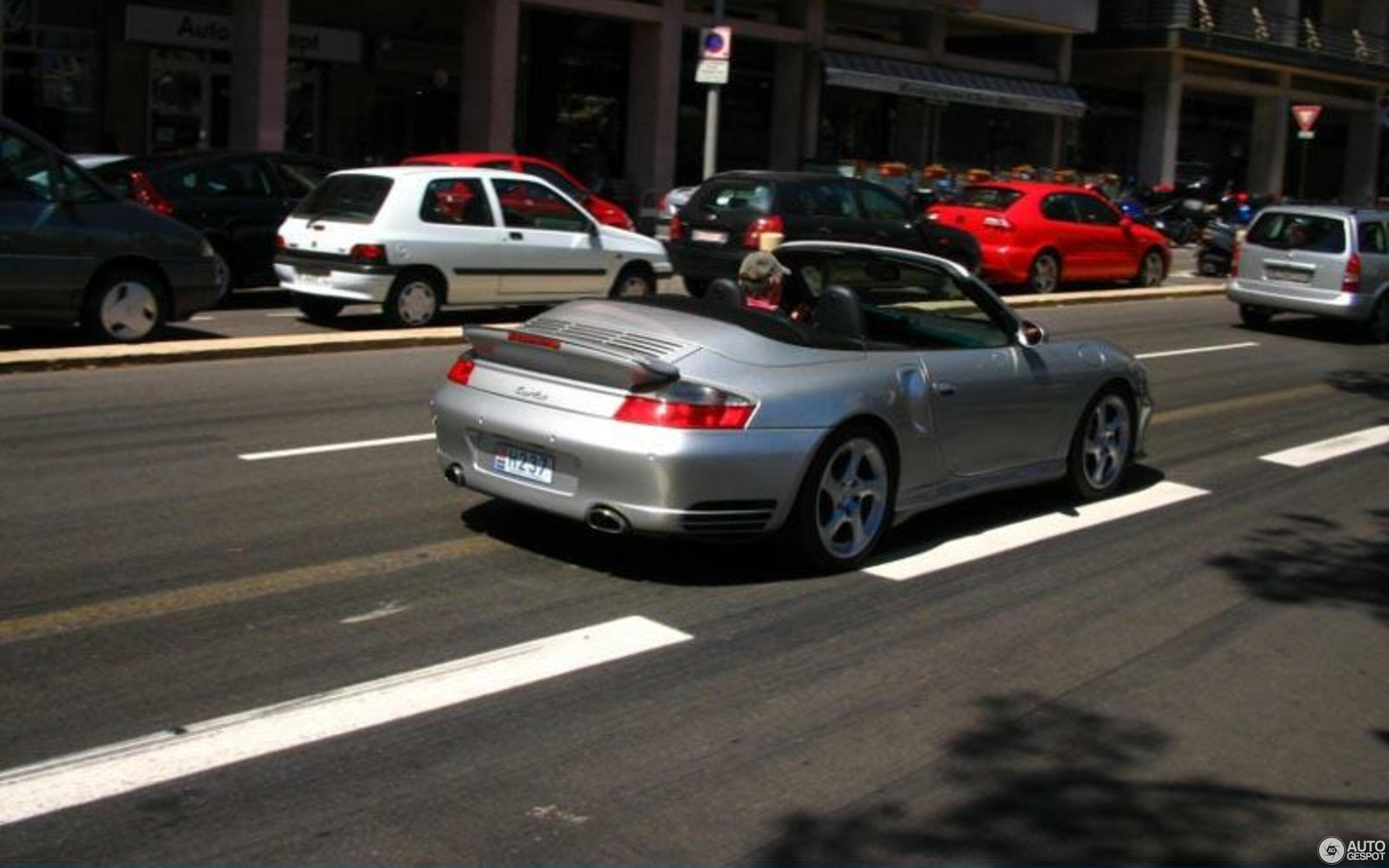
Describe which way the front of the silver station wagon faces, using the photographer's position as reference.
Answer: facing away from the viewer and to the right of the viewer

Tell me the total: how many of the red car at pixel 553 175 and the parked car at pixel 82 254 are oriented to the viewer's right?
2

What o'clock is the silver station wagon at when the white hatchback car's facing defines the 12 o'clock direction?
The silver station wagon is roughly at 1 o'clock from the white hatchback car.

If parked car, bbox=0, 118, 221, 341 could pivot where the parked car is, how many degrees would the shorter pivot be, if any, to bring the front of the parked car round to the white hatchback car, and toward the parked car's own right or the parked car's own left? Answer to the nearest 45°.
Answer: approximately 45° to the parked car's own left

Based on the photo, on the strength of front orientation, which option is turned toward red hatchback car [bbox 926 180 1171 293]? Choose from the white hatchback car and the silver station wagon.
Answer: the white hatchback car

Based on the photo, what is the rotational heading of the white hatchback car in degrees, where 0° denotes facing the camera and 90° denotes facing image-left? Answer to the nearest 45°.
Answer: approximately 225°

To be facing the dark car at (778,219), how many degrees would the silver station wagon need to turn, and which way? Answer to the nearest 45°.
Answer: approximately 135° to its left

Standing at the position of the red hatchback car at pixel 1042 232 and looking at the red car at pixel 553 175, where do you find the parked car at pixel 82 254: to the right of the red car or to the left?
left

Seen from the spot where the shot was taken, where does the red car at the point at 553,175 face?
facing to the right of the viewer

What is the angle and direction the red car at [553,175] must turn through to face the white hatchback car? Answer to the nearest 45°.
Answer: approximately 90° to its right

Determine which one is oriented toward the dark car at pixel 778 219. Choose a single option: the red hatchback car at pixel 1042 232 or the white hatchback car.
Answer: the white hatchback car

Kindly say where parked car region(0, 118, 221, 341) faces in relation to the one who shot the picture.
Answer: facing to the right of the viewer
